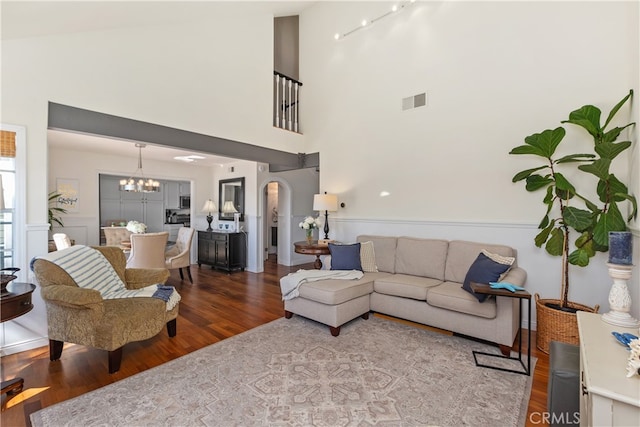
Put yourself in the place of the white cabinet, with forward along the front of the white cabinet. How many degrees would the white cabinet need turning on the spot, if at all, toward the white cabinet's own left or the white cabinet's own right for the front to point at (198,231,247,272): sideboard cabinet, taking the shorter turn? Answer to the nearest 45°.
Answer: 0° — it already faces it

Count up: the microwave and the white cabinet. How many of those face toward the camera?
1

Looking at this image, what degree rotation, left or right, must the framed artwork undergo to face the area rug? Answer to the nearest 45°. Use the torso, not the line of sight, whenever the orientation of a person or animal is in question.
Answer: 0° — it already faces it

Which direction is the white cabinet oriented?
to the viewer's left

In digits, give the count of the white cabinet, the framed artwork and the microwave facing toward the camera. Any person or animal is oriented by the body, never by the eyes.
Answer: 2

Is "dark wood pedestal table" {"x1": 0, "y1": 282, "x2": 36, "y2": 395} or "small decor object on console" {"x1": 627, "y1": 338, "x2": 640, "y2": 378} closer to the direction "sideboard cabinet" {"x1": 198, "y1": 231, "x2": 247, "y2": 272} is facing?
the dark wood pedestal table

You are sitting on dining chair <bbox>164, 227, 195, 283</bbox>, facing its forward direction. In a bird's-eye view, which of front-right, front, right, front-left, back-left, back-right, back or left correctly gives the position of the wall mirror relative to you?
back

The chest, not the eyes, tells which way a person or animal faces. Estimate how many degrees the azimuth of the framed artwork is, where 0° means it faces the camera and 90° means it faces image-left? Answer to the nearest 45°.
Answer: approximately 0°
